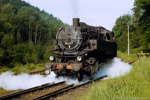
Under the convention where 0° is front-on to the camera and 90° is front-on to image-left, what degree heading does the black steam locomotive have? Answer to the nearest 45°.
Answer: approximately 45°
